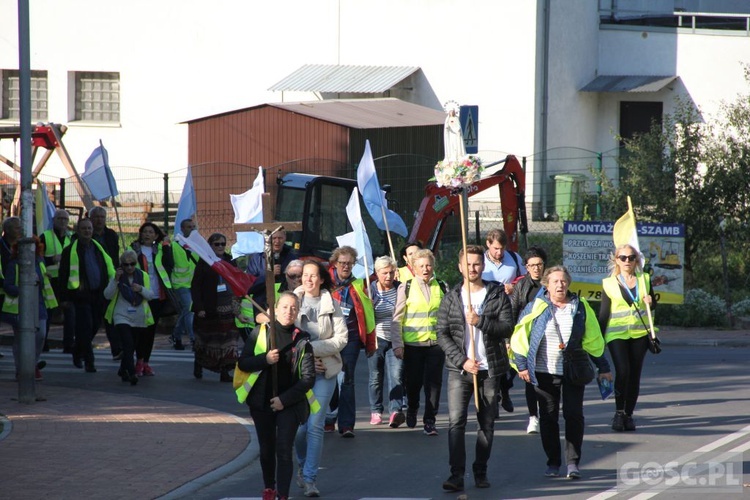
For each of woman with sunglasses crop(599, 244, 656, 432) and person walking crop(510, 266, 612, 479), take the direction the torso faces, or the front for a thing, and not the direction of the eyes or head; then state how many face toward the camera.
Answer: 2

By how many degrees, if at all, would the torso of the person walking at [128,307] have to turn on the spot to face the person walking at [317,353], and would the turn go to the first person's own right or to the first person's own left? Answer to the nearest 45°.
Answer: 0° — they already face them

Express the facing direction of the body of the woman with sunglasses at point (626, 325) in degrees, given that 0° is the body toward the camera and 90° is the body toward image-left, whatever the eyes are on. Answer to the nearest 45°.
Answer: approximately 0°

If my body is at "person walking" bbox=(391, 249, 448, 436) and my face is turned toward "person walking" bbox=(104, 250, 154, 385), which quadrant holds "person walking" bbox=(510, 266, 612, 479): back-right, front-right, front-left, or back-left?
back-left

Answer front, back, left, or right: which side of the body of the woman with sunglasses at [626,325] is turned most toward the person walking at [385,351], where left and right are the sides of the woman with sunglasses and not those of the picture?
right

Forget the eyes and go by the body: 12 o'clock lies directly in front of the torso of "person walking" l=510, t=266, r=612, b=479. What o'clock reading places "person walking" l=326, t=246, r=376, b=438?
"person walking" l=326, t=246, r=376, b=438 is roughly at 4 o'clock from "person walking" l=510, t=266, r=612, b=479.

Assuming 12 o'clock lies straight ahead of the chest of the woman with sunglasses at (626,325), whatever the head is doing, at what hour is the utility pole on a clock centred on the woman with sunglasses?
The utility pole is roughly at 3 o'clock from the woman with sunglasses.

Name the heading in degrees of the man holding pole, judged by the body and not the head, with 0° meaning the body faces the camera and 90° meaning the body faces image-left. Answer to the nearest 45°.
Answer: approximately 0°

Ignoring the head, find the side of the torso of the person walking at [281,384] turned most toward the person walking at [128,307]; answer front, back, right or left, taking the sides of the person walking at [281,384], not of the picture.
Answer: back
